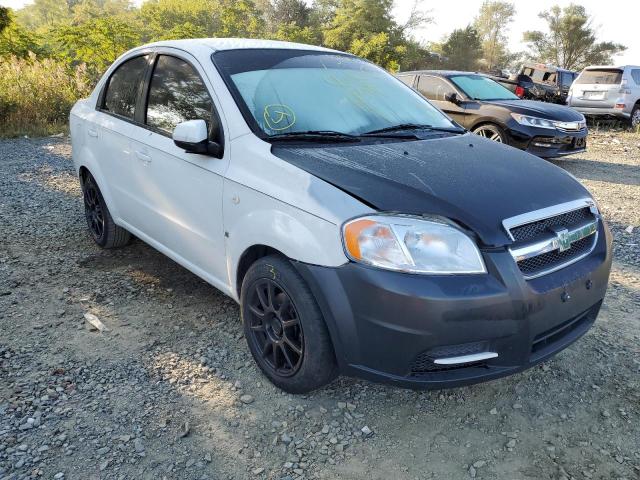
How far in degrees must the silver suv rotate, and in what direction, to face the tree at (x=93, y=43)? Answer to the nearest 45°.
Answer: approximately 135° to its left

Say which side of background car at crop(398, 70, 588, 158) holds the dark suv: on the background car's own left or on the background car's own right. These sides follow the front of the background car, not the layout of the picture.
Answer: on the background car's own left

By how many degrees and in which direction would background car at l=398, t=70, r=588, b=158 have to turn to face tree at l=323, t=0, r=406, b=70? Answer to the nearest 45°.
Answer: approximately 135° to its left

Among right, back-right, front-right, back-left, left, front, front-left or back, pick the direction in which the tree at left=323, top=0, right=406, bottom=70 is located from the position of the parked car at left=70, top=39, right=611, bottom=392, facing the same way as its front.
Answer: back-left

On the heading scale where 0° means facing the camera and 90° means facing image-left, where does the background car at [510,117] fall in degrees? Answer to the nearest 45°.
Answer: approximately 315°

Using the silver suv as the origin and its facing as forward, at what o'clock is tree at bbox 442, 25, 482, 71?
The tree is roughly at 10 o'clock from the silver suv.

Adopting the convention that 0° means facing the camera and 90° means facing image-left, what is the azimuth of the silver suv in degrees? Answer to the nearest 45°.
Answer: approximately 225°

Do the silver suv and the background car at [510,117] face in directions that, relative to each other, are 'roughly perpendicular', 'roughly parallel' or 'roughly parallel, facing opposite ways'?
roughly perpendicular

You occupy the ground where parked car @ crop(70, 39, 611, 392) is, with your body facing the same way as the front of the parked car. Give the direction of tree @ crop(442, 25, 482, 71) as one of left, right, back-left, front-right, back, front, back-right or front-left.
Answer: back-left

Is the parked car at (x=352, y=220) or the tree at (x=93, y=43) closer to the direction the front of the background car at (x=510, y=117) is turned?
the parked car

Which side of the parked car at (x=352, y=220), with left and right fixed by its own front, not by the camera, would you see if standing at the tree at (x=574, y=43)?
left
